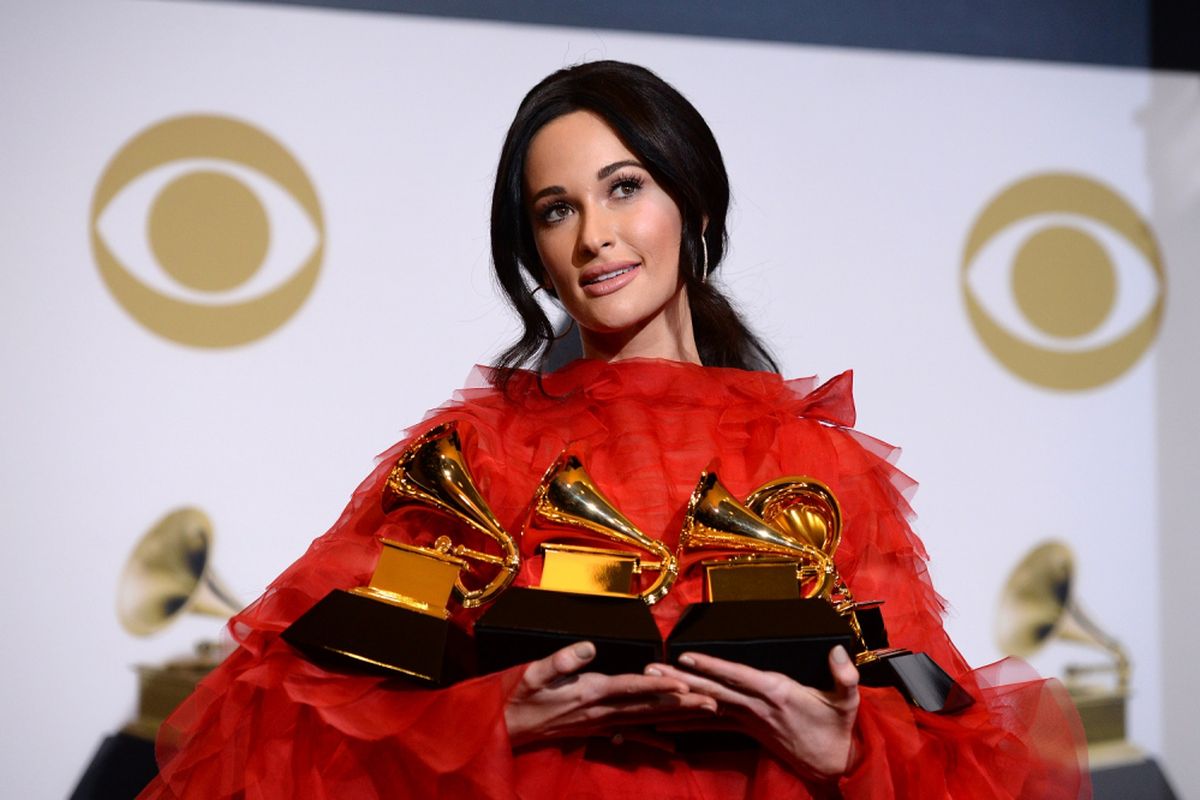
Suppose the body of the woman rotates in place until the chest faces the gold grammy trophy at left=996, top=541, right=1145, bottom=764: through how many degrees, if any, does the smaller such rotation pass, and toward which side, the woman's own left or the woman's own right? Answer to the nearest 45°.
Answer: approximately 135° to the woman's own left

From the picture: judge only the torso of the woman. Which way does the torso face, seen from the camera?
toward the camera
